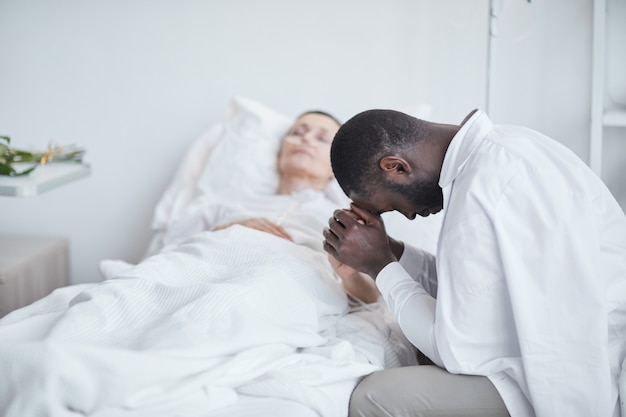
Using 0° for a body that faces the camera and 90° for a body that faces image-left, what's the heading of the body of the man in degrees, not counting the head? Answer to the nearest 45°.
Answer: approximately 90°

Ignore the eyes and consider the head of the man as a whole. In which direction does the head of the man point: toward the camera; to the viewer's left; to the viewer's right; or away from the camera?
to the viewer's left
